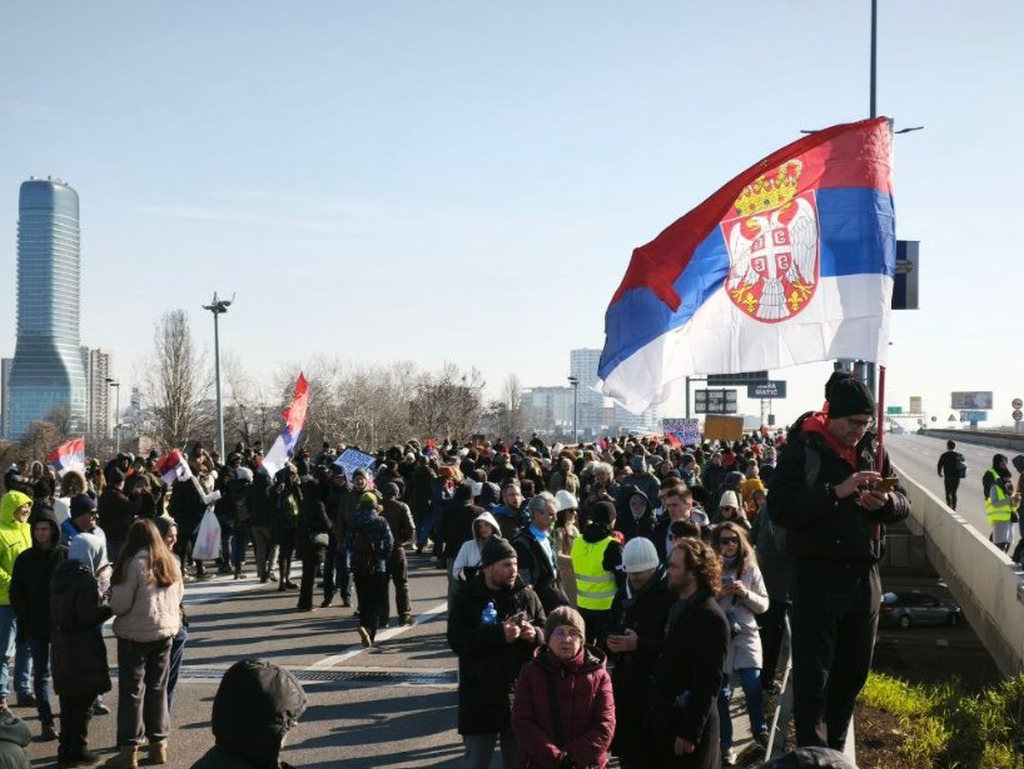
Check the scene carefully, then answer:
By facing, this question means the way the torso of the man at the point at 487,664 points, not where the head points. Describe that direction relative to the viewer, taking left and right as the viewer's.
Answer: facing the viewer and to the right of the viewer

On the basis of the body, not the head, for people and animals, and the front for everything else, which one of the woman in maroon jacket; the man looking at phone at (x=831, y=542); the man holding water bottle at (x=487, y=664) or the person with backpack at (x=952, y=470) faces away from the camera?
the person with backpack

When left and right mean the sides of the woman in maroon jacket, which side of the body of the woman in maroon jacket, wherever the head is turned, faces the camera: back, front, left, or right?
front

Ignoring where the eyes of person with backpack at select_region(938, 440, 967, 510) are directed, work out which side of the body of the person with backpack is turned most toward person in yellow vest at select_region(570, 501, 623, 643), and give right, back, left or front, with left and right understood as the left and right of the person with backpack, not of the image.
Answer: back

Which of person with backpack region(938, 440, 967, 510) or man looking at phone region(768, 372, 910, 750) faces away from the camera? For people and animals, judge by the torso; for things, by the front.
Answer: the person with backpack

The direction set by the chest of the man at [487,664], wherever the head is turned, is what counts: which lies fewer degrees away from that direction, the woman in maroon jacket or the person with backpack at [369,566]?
the woman in maroon jacket

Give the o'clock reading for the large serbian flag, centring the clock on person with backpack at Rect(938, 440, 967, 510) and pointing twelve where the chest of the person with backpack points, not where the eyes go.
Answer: The large serbian flag is roughly at 6 o'clock from the person with backpack.

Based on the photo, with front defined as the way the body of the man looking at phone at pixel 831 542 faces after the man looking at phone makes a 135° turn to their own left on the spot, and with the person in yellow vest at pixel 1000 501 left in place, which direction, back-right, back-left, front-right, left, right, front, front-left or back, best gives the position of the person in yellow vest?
front

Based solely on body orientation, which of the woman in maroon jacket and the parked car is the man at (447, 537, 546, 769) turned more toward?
the woman in maroon jacket

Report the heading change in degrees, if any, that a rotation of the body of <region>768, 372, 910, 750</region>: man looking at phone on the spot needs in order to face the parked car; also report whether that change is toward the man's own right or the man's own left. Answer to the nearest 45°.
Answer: approximately 135° to the man's own left

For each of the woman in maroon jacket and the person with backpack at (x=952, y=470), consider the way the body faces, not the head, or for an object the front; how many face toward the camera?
1

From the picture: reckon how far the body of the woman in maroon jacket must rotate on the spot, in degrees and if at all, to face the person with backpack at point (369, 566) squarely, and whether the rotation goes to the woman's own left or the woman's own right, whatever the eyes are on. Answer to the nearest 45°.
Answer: approximately 180°

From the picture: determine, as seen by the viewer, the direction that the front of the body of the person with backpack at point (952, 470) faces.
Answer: away from the camera

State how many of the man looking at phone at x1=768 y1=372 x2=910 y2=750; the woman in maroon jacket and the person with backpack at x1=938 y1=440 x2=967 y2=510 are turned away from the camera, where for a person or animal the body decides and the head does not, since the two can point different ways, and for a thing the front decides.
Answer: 1

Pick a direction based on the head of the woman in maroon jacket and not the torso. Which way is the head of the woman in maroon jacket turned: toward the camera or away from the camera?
toward the camera

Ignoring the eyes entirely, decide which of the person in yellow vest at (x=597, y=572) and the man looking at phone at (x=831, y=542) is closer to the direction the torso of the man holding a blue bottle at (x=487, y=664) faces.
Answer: the man looking at phone
